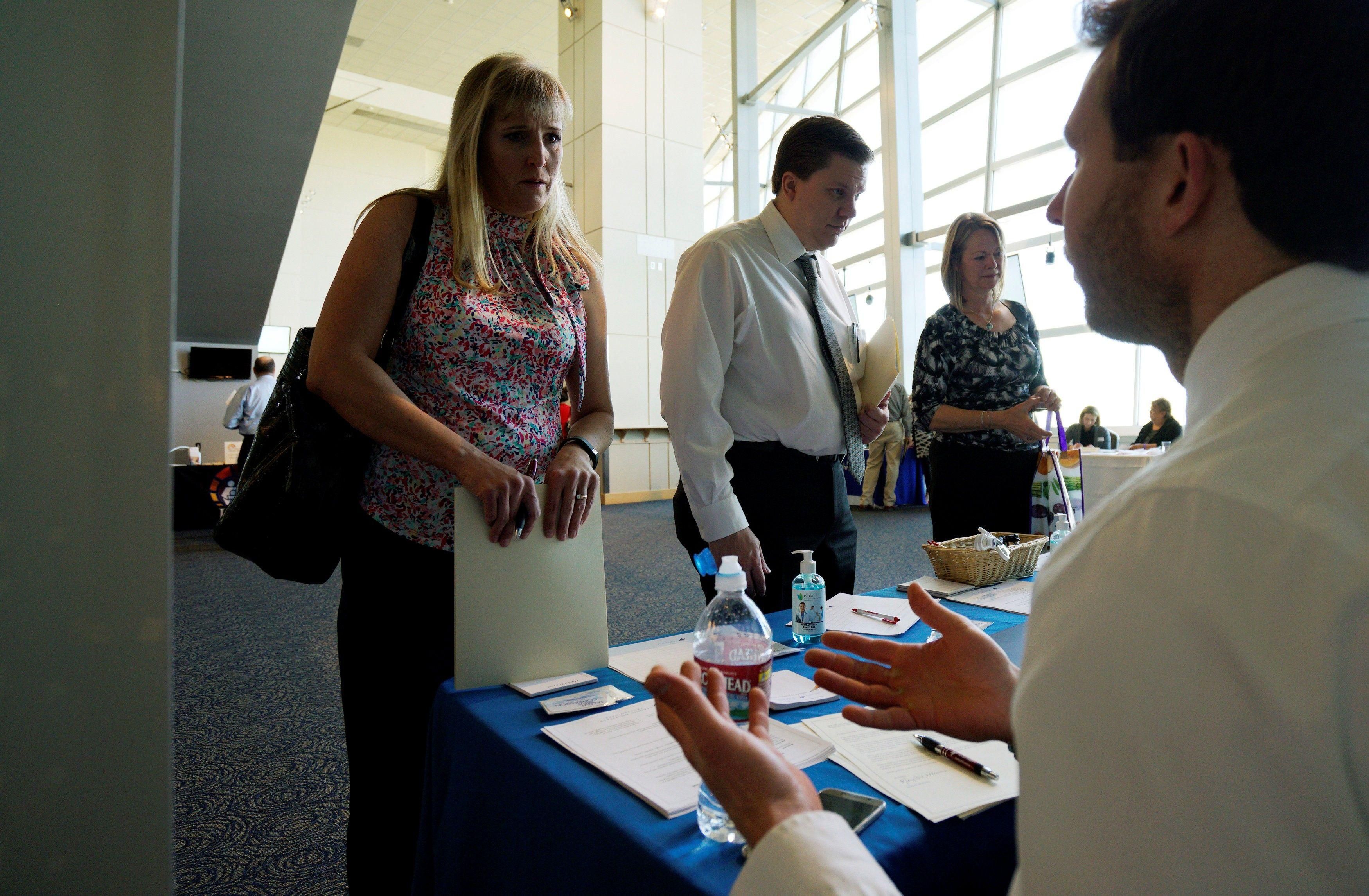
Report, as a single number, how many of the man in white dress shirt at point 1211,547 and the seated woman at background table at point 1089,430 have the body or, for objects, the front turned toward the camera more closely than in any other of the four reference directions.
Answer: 1

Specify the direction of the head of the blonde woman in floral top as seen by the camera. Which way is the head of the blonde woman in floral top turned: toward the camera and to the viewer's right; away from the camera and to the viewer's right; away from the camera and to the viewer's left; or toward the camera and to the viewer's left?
toward the camera and to the viewer's right

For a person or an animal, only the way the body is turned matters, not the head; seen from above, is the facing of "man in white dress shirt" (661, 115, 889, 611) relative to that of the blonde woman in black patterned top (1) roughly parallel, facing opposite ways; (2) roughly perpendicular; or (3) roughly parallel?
roughly parallel

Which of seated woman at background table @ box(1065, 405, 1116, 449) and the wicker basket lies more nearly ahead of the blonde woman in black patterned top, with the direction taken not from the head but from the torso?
the wicker basket

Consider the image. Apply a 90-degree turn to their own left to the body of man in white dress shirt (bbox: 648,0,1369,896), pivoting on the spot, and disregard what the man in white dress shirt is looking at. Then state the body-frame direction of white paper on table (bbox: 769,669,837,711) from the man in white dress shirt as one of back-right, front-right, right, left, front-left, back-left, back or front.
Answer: right

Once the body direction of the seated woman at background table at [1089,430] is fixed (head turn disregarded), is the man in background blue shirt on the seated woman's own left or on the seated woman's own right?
on the seated woman's own right

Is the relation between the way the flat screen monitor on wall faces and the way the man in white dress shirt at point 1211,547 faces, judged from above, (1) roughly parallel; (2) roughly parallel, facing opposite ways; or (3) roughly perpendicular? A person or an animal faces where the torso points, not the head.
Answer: roughly parallel, facing opposite ways

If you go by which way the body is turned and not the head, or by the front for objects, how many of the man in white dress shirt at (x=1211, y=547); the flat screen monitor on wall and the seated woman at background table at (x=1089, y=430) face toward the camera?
2

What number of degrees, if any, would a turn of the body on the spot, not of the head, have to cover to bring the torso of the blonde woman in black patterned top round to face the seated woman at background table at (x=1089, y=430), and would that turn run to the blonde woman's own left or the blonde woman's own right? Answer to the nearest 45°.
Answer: approximately 135° to the blonde woman's own left

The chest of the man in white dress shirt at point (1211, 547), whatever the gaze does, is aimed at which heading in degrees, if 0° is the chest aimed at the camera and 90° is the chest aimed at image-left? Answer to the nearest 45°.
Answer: approximately 135°

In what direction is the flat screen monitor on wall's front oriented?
toward the camera

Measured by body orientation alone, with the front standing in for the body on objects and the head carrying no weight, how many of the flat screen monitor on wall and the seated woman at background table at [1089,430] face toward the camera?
2

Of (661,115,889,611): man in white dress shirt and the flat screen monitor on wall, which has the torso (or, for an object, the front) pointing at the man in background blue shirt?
the flat screen monitor on wall

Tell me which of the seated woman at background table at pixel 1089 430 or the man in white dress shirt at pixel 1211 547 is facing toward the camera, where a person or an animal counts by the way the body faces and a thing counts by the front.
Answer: the seated woman at background table

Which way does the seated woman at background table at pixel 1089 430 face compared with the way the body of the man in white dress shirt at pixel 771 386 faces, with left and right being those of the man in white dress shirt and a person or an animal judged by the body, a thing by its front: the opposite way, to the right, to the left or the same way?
to the right

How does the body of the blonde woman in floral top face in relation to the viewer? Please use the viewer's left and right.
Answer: facing the viewer and to the right of the viewer

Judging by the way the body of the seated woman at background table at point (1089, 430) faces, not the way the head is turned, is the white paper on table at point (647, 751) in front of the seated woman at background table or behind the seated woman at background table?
in front

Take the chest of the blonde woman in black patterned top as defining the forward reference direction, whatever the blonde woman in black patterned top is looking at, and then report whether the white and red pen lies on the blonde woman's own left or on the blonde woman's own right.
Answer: on the blonde woman's own right

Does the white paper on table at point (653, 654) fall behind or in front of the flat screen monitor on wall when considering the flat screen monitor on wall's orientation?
in front

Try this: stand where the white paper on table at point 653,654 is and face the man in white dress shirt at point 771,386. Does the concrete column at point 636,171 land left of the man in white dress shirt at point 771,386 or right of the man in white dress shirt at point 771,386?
left

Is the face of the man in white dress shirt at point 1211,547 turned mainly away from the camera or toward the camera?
away from the camera

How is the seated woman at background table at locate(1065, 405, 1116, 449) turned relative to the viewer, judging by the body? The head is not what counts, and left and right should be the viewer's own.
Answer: facing the viewer
